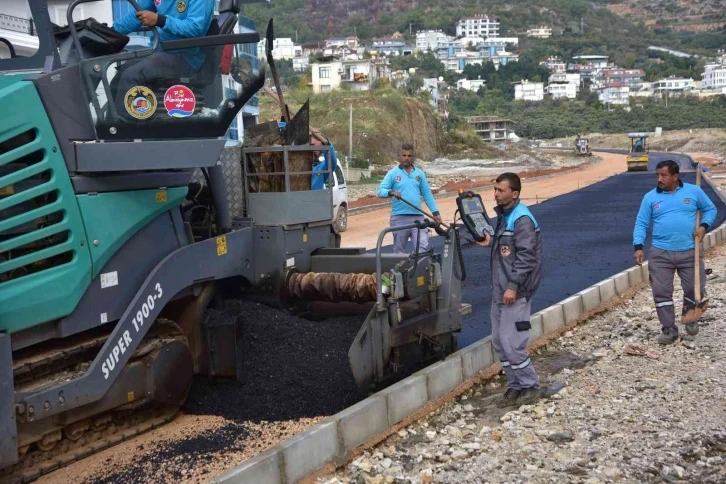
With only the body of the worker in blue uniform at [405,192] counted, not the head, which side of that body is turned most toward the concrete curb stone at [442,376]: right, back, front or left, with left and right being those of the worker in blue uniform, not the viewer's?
front

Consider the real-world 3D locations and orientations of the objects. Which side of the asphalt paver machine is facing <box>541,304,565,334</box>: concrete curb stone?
back

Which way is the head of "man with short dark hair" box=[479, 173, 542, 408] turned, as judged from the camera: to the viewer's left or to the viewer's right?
to the viewer's left

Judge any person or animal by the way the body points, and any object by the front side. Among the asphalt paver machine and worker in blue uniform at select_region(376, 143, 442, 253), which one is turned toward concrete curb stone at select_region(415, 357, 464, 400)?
the worker in blue uniform

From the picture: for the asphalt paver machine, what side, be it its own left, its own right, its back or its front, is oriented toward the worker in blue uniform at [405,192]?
back

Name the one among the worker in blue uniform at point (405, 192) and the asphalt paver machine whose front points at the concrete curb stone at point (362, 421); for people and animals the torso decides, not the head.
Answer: the worker in blue uniform

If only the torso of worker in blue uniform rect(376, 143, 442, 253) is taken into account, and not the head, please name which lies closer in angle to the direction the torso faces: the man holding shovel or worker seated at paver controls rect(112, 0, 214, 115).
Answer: the worker seated at paver controls

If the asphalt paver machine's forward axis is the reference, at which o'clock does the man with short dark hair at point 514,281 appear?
The man with short dark hair is roughly at 7 o'clock from the asphalt paver machine.

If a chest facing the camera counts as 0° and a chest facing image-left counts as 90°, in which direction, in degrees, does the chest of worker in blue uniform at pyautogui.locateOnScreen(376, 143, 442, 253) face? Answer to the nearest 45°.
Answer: approximately 0°

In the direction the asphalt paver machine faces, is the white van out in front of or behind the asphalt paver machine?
behind

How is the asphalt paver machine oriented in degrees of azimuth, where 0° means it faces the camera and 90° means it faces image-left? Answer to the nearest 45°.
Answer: approximately 45°

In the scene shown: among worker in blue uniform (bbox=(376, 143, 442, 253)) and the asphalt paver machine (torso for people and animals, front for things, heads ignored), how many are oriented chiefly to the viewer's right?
0

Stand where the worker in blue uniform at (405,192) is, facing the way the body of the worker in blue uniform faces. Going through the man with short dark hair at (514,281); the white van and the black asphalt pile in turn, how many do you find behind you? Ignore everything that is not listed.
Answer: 1

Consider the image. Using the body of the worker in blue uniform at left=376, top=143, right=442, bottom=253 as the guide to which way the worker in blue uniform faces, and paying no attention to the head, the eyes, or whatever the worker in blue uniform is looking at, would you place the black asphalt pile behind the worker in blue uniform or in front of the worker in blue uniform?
in front
